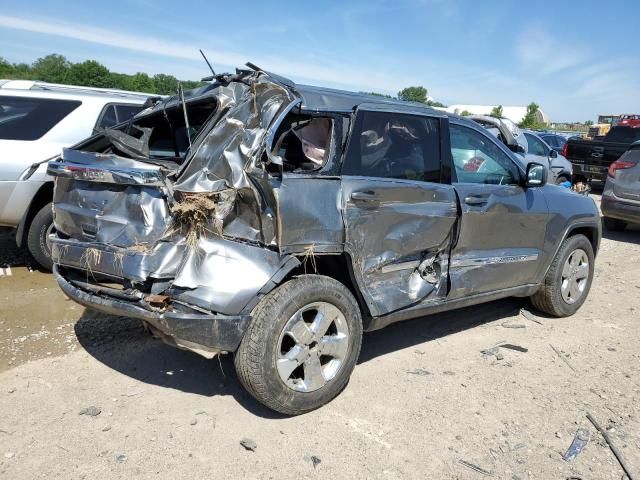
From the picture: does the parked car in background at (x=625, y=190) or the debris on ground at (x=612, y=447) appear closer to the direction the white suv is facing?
the parked car in background

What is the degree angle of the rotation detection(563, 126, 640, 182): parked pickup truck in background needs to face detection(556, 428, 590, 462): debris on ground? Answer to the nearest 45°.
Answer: approximately 135° to its right

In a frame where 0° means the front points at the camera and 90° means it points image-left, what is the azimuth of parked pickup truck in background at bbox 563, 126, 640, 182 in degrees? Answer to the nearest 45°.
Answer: approximately 225°

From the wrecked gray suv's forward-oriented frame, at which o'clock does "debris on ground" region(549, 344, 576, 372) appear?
The debris on ground is roughly at 1 o'clock from the wrecked gray suv.

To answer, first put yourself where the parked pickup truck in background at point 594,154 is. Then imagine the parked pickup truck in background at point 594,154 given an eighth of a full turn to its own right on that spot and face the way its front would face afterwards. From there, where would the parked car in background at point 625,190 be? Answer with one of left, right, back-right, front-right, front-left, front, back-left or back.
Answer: right

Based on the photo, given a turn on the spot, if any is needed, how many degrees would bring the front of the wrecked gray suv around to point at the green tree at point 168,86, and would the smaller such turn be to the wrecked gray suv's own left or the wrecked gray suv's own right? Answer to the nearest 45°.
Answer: approximately 45° to the wrecked gray suv's own left

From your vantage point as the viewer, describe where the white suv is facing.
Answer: facing away from the viewer and to the right of the viewer

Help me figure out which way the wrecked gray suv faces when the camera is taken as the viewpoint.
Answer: facing away from the viewer and to the right of the viewer

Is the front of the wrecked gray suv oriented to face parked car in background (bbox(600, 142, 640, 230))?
yes

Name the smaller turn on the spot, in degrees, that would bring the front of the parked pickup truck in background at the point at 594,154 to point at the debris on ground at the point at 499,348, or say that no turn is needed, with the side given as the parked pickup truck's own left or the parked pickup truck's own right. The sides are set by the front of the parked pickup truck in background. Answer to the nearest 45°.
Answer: approximately 135° to the parked pickup truck's own right

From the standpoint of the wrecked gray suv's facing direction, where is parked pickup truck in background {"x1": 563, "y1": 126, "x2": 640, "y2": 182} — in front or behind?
in front

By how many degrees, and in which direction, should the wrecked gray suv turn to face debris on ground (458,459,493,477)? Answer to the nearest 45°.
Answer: approximately 90° to its right
